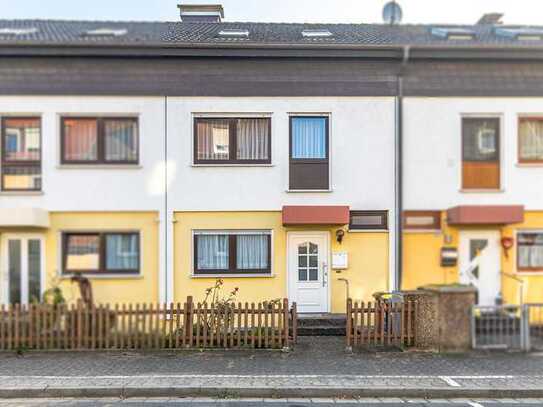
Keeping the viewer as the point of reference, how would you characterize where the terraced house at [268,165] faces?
facing the viewer

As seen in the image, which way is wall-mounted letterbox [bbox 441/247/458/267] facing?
toward the camera

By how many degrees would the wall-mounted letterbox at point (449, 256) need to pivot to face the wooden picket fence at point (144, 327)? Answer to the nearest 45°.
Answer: approximately 45° to its right

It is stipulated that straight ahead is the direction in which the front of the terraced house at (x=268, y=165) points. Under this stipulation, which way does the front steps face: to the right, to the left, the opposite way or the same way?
the same way

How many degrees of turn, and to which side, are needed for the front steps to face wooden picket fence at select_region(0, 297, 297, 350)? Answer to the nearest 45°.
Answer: approximately 45° to its right

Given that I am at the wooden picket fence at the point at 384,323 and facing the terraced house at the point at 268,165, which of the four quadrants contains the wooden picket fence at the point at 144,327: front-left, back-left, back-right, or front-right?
front-left

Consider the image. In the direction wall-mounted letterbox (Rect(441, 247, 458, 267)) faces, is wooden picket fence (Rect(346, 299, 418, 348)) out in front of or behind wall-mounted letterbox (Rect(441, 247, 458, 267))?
in front

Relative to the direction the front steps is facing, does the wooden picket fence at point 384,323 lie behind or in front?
in front

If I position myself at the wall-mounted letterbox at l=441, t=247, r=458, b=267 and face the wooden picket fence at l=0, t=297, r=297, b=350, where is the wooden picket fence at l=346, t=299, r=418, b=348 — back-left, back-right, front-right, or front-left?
front-left

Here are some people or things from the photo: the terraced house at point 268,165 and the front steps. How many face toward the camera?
2
